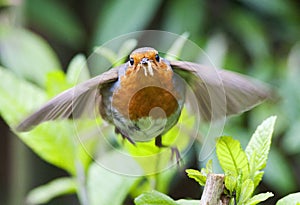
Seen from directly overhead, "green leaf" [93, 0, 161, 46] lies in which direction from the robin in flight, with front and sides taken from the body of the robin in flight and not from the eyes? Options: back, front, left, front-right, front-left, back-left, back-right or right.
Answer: back

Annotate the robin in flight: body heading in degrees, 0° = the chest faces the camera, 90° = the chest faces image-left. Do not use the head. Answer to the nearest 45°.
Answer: approximately 0°
